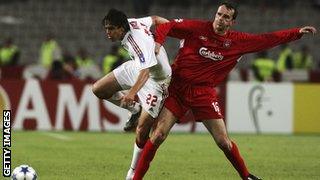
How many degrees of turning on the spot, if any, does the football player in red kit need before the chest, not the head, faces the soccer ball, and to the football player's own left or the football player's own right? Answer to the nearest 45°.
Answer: approximately 45° to the football player's own right

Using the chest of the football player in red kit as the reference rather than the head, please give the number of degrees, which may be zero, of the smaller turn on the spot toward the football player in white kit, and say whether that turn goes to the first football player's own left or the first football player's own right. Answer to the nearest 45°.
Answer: approximately 90° to the first football player's own right

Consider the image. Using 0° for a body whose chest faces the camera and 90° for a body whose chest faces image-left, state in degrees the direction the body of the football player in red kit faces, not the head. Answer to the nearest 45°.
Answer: approximately 0°
